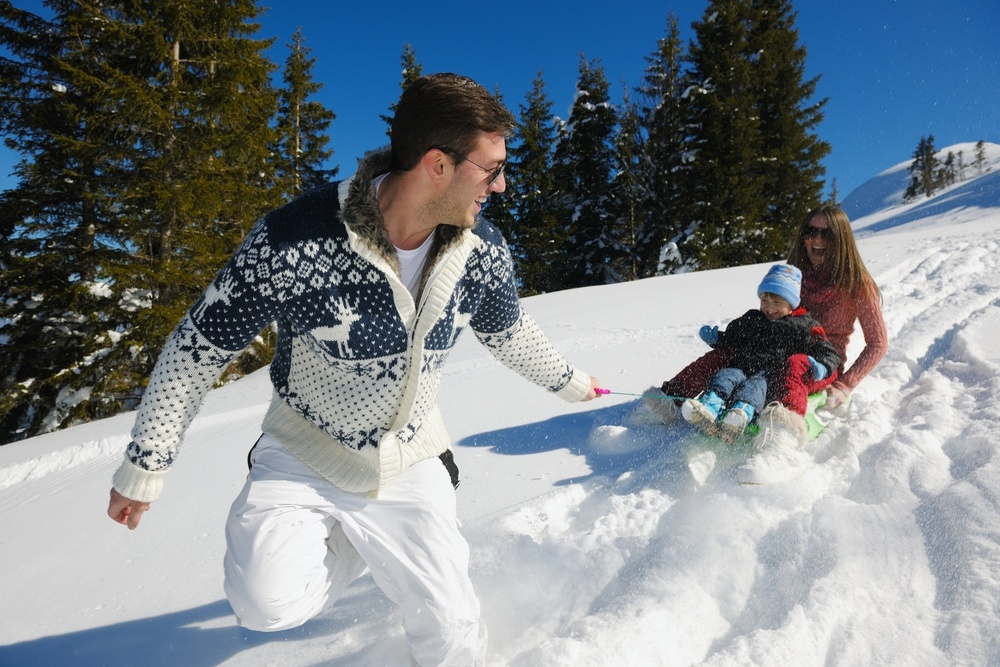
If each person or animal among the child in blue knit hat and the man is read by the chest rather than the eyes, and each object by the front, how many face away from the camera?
0

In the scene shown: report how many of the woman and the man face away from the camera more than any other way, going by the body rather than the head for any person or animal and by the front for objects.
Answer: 0

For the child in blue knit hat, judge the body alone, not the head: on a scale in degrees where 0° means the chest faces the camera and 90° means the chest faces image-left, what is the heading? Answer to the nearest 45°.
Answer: approximately 45°

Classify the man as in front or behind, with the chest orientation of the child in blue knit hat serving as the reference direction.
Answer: in front

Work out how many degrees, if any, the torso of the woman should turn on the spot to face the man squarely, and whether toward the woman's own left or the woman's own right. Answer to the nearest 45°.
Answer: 0° — they already face them

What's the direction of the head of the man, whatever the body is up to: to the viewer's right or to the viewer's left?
to the viewer's right

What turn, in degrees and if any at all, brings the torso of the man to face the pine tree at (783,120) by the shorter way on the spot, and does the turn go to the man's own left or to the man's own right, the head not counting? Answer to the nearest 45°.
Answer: approximately 90° to the man's own left

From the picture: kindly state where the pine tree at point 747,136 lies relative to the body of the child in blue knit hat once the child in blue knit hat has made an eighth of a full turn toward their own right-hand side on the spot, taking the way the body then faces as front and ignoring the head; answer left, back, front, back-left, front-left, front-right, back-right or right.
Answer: right
